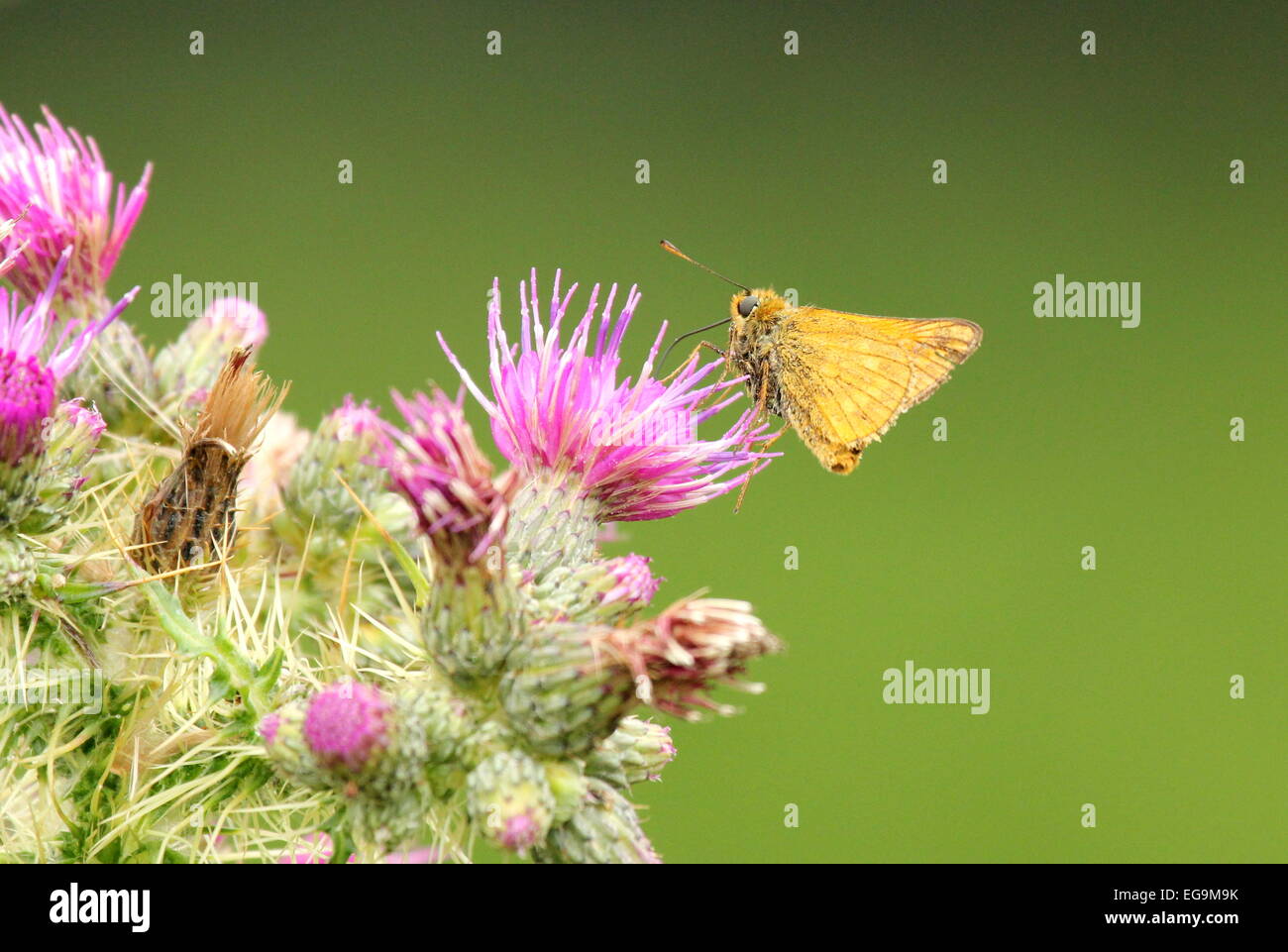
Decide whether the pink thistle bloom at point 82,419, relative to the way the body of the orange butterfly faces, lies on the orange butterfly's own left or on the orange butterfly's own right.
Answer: on the orange butterfly's own left

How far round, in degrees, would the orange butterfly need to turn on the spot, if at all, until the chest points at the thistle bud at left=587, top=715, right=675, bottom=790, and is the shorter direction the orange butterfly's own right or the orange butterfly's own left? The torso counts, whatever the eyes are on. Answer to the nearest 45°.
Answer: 0° — it already faces it

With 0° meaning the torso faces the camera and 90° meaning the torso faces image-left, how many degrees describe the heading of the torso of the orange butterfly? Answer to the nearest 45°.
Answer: approximately 90°

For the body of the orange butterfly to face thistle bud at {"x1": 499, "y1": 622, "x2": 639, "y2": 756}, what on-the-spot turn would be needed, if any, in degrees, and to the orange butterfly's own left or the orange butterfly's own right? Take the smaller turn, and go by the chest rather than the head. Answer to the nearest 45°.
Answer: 0° — it already faces it

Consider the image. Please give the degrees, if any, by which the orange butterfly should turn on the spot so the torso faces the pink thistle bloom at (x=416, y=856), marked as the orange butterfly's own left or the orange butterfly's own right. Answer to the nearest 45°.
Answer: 0° — it already faces it
